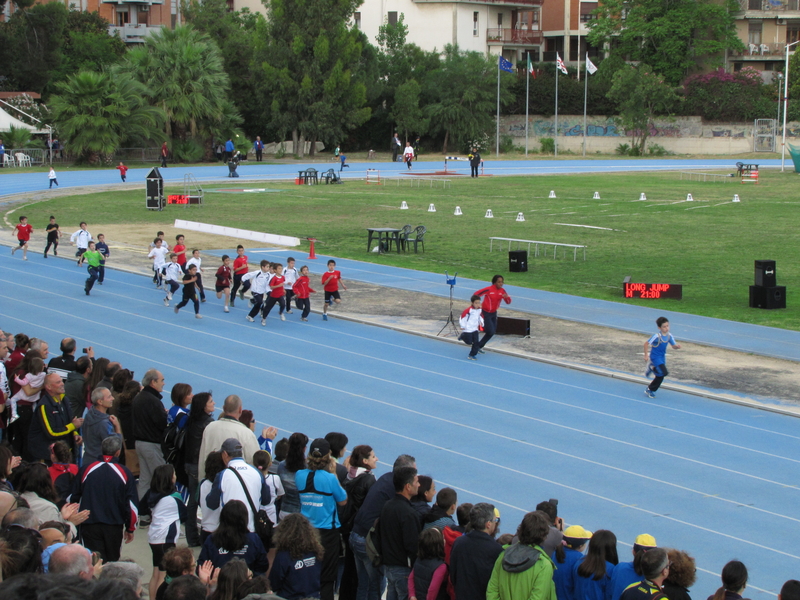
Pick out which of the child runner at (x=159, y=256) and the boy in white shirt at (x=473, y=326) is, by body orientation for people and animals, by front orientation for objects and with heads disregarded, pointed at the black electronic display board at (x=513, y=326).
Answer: the child runner

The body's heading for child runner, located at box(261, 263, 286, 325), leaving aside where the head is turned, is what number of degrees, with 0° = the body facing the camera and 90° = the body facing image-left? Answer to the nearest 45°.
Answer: approximately 315°

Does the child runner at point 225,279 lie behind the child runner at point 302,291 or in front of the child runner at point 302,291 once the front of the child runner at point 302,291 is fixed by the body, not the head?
behind

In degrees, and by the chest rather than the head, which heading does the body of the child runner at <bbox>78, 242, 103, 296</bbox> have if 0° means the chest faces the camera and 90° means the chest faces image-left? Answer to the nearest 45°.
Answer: approximately 315°

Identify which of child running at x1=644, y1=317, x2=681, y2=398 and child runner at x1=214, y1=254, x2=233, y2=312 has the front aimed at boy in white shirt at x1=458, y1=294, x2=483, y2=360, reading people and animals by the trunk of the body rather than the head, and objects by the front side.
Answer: the child runner

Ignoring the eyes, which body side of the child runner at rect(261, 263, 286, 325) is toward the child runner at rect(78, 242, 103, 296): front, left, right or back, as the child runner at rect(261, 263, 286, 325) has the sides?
back

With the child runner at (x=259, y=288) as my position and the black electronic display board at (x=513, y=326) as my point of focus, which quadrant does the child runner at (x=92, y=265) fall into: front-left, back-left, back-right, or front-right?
back-left

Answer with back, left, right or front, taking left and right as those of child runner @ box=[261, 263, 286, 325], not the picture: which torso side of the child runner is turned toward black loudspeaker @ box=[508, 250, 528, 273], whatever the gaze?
left

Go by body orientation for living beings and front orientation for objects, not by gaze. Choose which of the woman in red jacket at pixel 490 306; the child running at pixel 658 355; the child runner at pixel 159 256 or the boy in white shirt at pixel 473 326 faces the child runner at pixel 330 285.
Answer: the child runner at pixel 159 256

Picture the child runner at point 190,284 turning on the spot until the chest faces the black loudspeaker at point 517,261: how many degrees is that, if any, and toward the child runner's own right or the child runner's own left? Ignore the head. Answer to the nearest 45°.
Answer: approximately 90° to the child runner's own left

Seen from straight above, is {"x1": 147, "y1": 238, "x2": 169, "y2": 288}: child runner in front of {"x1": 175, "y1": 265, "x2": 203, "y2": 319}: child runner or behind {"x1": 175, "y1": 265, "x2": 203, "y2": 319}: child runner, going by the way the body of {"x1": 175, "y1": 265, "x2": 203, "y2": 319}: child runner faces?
behind

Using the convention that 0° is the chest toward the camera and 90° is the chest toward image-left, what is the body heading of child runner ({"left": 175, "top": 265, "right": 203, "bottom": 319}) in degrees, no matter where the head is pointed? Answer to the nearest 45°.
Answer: approximately 315°
